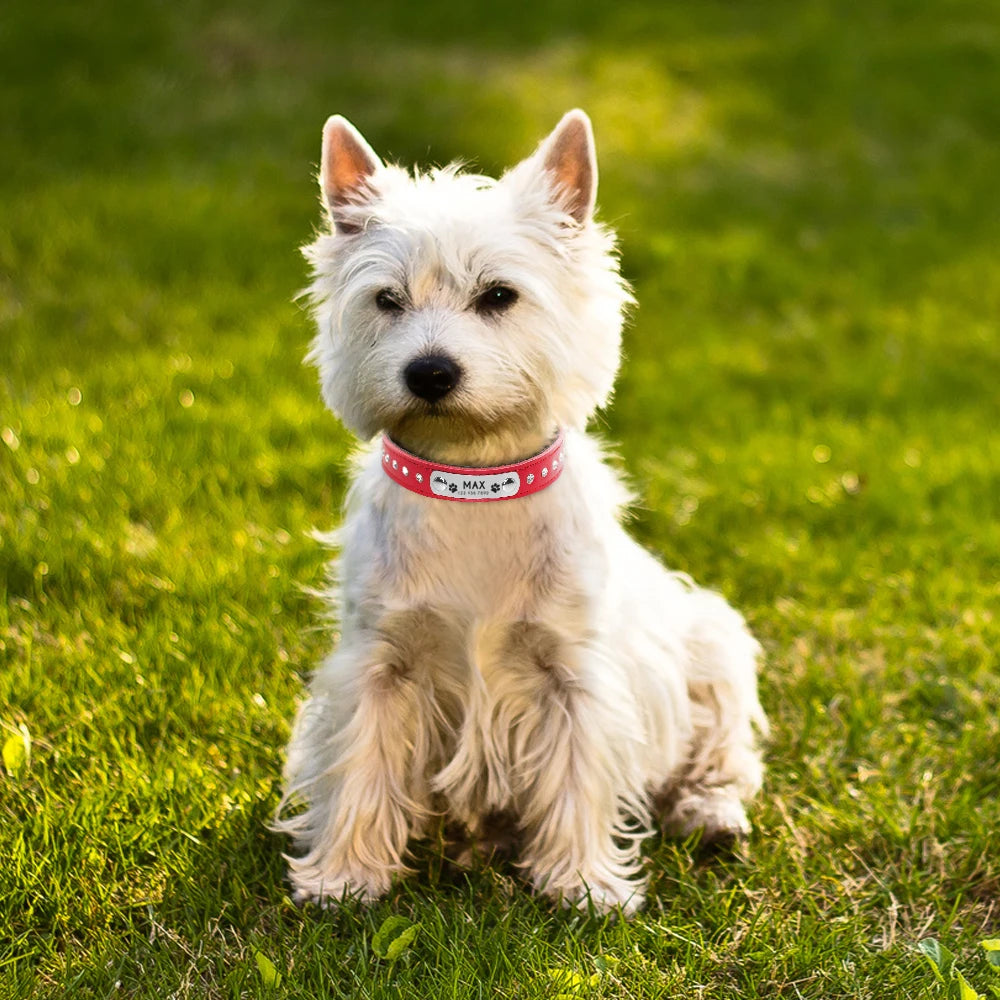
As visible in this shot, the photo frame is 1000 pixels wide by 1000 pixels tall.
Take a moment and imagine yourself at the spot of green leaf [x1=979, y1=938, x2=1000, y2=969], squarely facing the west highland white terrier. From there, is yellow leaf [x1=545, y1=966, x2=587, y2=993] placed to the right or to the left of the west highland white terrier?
left

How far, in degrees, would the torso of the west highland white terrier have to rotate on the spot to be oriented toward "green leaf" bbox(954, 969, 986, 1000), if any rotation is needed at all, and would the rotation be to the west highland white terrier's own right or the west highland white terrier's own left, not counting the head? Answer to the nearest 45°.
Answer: approximately 90° to the west highland white terrier's own left

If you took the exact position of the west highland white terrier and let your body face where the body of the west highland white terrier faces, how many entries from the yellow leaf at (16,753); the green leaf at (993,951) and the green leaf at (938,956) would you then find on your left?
2

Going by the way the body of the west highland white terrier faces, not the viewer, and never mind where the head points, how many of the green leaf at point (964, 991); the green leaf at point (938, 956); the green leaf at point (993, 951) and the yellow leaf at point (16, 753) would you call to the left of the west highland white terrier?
3

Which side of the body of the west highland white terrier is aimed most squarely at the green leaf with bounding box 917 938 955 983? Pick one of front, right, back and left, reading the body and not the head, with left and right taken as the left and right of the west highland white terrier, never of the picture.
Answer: left

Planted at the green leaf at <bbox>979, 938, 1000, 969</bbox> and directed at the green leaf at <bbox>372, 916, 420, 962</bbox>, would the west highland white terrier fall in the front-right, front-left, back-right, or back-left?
front-right

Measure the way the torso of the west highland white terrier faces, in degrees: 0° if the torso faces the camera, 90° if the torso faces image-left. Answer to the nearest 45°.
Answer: approximately 45°

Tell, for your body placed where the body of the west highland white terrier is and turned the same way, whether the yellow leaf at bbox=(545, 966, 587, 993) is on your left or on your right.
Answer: on your left

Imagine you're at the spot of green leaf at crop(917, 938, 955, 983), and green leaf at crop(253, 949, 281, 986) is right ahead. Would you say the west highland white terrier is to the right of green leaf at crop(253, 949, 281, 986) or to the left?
right

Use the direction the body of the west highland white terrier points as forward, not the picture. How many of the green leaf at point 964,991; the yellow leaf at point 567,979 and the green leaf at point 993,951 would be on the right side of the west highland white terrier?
0

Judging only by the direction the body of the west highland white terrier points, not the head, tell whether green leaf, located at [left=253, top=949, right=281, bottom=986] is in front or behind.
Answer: in front

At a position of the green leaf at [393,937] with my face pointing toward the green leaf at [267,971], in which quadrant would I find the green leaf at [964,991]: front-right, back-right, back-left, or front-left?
back-left
